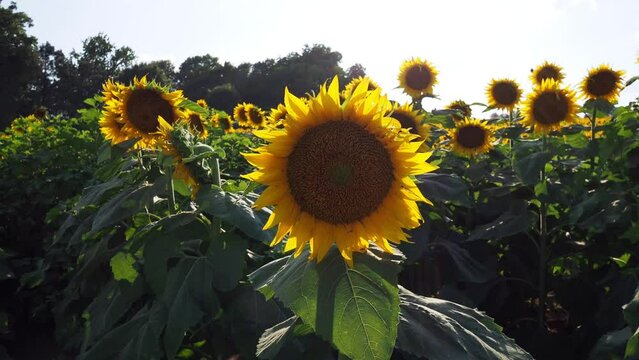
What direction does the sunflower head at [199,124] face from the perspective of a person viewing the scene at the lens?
facing the viewer and to the left of the viewer

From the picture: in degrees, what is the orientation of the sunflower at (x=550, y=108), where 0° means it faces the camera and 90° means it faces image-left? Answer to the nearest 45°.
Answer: approximately 0°

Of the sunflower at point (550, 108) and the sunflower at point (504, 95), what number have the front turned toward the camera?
2

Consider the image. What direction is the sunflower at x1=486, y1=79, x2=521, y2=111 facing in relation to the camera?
toward the camera

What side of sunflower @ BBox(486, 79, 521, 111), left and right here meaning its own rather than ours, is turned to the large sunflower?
front

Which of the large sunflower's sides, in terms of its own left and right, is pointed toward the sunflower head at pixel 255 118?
back

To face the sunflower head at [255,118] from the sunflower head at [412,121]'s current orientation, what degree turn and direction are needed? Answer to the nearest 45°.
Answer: approximately 90° to its right

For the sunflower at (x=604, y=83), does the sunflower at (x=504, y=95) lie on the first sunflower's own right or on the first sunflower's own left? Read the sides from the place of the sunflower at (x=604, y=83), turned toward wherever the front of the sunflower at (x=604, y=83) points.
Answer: on the first sunflower's own right

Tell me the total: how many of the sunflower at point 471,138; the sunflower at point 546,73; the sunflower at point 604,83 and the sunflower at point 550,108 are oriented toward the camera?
4

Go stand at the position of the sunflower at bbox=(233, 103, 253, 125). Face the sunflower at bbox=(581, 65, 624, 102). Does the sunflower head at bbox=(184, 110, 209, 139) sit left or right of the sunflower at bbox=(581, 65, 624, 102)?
right

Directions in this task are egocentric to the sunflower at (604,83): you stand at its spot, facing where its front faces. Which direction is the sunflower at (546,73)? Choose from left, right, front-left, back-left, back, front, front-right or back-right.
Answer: back-right

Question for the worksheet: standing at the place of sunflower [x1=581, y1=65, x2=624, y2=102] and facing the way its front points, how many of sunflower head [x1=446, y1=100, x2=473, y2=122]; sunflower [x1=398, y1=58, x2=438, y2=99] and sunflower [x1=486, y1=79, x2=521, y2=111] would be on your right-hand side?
3

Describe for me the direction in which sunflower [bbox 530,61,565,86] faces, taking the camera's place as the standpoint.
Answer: facing the viewer

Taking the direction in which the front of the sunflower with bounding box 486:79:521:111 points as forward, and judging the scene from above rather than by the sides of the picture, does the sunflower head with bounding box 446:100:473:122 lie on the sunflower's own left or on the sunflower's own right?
on the sunflower's own right

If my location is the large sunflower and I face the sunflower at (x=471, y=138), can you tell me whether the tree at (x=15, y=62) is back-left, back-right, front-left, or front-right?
front-left
